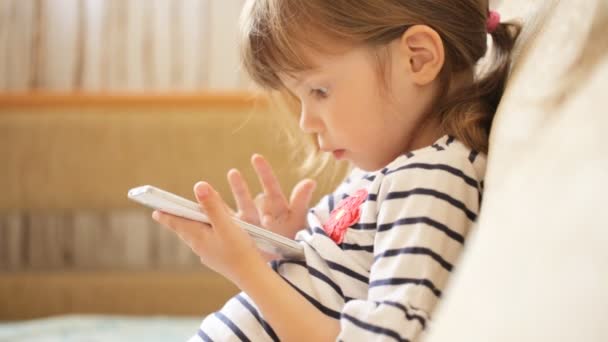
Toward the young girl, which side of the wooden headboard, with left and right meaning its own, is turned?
front

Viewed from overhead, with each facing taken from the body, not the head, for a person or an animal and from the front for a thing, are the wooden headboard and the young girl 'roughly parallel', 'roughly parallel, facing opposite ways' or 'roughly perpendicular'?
roughly perpendicular

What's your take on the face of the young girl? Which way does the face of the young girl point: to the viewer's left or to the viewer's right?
to the viewer's left

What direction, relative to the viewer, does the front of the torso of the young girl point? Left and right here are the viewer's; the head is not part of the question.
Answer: facing to the left of the viewer

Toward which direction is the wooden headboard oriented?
toward the camera

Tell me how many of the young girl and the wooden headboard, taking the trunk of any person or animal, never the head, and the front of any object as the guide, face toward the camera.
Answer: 1

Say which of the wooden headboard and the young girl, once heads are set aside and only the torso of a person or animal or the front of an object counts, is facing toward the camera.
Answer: the wooden headboard

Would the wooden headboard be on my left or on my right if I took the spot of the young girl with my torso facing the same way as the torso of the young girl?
on my right
